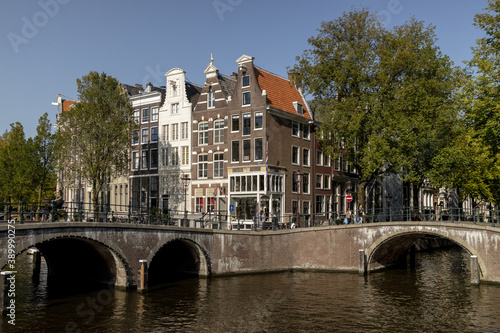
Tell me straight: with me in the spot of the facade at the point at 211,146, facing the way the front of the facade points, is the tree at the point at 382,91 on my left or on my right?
on my left

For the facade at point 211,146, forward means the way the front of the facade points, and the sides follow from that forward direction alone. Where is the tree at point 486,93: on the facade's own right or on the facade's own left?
on the facade's own left

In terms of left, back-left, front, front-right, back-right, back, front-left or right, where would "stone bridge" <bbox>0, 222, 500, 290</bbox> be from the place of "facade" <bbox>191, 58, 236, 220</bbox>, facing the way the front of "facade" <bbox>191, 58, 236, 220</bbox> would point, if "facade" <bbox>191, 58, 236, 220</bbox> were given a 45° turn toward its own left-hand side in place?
front

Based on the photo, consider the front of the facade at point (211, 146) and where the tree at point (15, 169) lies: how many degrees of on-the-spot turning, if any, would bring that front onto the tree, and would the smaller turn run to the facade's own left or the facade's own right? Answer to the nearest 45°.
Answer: approximately 45° to the facade's own right

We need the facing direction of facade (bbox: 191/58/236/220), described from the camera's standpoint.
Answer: facing the viewer and to the left of the viewer

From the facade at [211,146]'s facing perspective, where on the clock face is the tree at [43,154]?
The tree is roughly at 2 o'clock from the facade.
